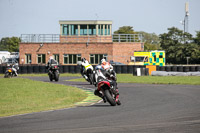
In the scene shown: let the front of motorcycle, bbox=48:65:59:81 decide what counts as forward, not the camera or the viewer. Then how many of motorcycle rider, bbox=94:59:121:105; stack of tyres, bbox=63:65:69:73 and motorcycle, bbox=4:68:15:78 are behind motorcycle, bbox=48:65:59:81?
1

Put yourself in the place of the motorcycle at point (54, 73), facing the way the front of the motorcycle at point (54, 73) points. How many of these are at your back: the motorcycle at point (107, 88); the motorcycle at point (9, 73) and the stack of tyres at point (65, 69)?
1

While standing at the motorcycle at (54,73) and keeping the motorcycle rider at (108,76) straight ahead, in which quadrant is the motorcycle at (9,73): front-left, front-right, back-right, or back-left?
back-right
